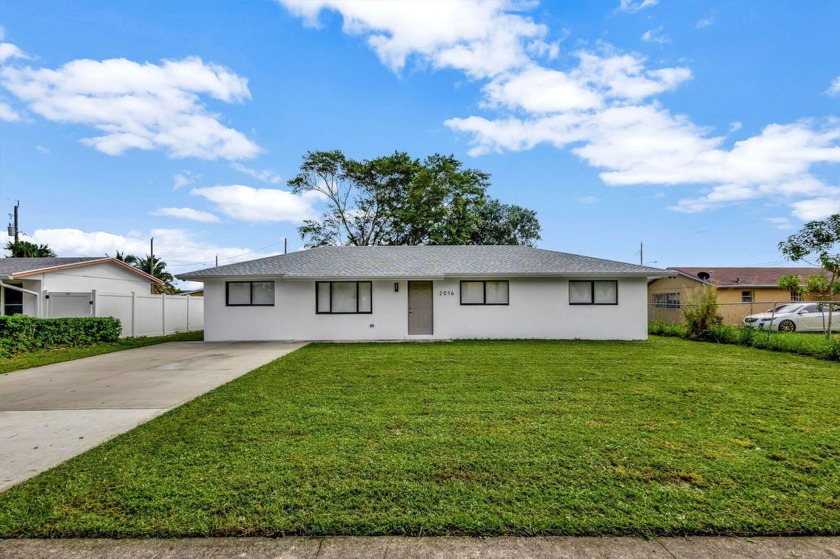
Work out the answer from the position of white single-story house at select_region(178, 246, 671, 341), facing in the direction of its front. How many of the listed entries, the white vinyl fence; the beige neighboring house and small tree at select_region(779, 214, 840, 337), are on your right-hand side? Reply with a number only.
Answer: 1

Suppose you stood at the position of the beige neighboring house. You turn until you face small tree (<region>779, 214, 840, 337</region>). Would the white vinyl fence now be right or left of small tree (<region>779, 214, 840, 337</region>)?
right

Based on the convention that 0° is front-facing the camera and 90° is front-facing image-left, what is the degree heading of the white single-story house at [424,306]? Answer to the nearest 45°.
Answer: approximately 0°

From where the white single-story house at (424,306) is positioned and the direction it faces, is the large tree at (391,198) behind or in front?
behind

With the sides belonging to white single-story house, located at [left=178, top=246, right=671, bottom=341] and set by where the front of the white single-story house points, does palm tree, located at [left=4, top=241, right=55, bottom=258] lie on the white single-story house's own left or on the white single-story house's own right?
on the white single-story house's own right

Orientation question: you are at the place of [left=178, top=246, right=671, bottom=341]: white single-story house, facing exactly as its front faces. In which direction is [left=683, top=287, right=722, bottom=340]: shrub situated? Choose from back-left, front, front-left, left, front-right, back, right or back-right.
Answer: left

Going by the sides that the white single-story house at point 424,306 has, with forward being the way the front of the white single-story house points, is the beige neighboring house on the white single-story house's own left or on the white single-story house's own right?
on the white single-story house's own left

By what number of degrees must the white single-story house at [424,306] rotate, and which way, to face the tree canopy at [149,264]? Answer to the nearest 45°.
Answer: approximately 135° to its right

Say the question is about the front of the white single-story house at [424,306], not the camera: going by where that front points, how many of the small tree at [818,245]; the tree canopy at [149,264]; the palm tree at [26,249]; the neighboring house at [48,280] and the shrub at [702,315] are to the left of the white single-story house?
2

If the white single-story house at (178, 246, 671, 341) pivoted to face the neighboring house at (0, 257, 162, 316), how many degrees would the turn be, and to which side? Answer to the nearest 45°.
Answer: approximately 90° to its right

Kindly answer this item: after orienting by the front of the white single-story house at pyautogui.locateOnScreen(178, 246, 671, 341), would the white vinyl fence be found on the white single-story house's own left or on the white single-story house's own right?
on the white single-story house's own right

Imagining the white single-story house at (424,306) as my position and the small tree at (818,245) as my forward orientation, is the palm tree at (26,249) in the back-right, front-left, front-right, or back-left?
back-left
